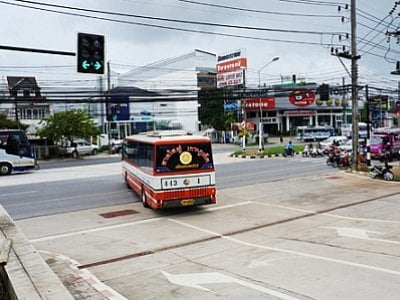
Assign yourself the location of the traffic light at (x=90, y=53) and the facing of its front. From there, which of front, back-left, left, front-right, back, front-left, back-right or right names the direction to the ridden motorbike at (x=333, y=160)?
back-left

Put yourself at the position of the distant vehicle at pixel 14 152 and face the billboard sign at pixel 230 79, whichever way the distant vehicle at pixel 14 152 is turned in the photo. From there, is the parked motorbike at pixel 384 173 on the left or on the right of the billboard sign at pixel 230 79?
right

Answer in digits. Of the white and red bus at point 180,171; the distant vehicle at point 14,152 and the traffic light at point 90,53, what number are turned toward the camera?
1

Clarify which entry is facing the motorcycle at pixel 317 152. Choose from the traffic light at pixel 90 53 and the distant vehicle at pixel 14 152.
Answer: the distant vehicle

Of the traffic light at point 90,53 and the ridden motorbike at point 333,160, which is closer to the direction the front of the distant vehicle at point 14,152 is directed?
the ridden motorbike

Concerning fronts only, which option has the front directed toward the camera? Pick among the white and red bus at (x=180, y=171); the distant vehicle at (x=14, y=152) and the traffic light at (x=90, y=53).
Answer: the traffic light

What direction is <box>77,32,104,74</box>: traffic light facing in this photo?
toward the camera

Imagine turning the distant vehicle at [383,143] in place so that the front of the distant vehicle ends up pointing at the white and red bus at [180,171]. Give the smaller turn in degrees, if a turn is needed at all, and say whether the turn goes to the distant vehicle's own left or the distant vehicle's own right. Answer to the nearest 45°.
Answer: approximately 45° to the distant vehicle's own left

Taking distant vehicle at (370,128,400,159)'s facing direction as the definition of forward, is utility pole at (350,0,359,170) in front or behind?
in front

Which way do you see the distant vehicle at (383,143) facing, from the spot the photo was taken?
facing the viewer and to the left of the viewer

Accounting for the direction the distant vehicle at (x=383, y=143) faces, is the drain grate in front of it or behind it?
in front

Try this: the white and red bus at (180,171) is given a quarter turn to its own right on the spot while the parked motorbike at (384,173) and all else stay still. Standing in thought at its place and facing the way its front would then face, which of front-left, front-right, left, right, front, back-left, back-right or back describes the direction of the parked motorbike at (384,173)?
front

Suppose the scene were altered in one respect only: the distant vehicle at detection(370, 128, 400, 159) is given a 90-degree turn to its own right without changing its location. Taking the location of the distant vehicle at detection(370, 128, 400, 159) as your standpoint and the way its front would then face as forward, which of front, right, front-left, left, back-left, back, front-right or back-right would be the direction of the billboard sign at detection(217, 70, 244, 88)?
front-left

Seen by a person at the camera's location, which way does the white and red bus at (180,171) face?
facing away from the viewer and to the left of the viewer

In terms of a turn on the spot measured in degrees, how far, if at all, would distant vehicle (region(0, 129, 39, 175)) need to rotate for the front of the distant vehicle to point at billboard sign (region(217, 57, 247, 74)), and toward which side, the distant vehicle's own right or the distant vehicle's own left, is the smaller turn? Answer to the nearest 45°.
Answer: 0° — it already faces it
